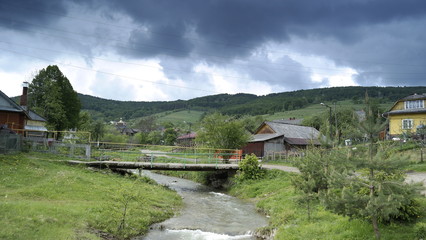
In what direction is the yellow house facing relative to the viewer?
toward the camera

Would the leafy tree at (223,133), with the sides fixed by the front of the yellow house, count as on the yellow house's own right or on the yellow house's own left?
on the yellow house's own right

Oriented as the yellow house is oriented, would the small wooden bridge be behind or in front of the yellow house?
in front

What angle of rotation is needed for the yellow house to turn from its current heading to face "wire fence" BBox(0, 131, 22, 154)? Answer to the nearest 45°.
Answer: approximately 45° to its right

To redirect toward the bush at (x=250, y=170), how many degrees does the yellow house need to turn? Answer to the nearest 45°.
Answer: approximately 45° to its right

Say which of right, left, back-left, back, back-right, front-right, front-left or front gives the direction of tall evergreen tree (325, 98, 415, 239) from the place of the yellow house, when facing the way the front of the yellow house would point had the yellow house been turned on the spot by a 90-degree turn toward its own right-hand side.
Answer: left

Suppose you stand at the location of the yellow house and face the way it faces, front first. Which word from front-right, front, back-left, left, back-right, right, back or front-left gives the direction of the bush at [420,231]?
front
